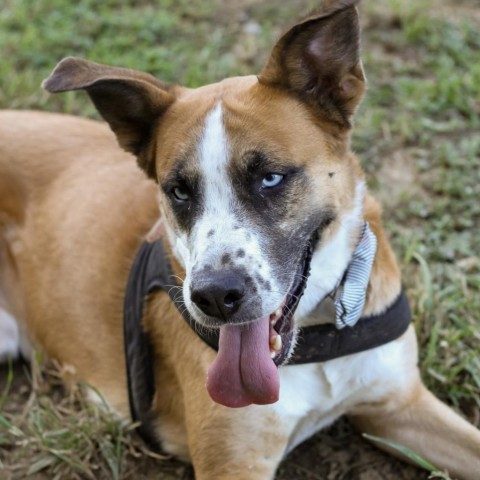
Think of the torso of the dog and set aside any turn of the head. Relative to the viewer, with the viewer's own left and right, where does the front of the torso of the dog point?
facing the viewer and to the right of the viewer
